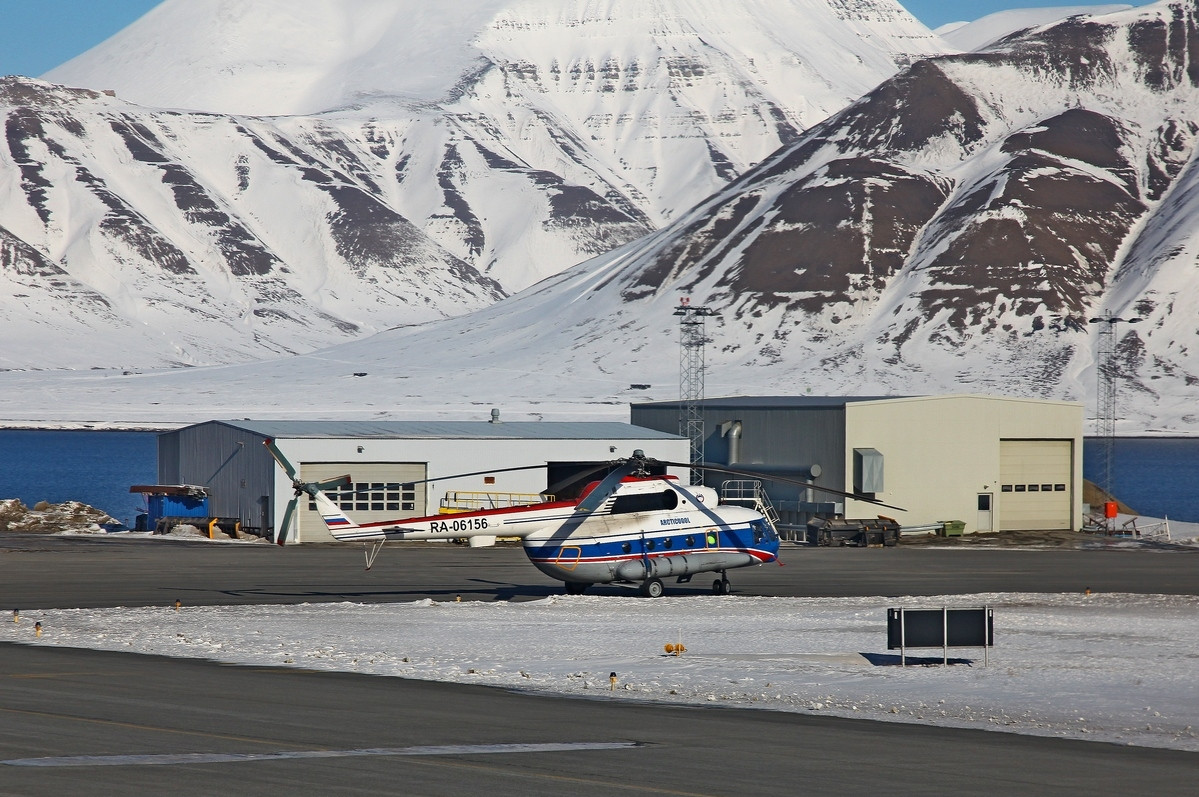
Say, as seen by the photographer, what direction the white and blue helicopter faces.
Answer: facing away from the viewer and to the right of the viewer
